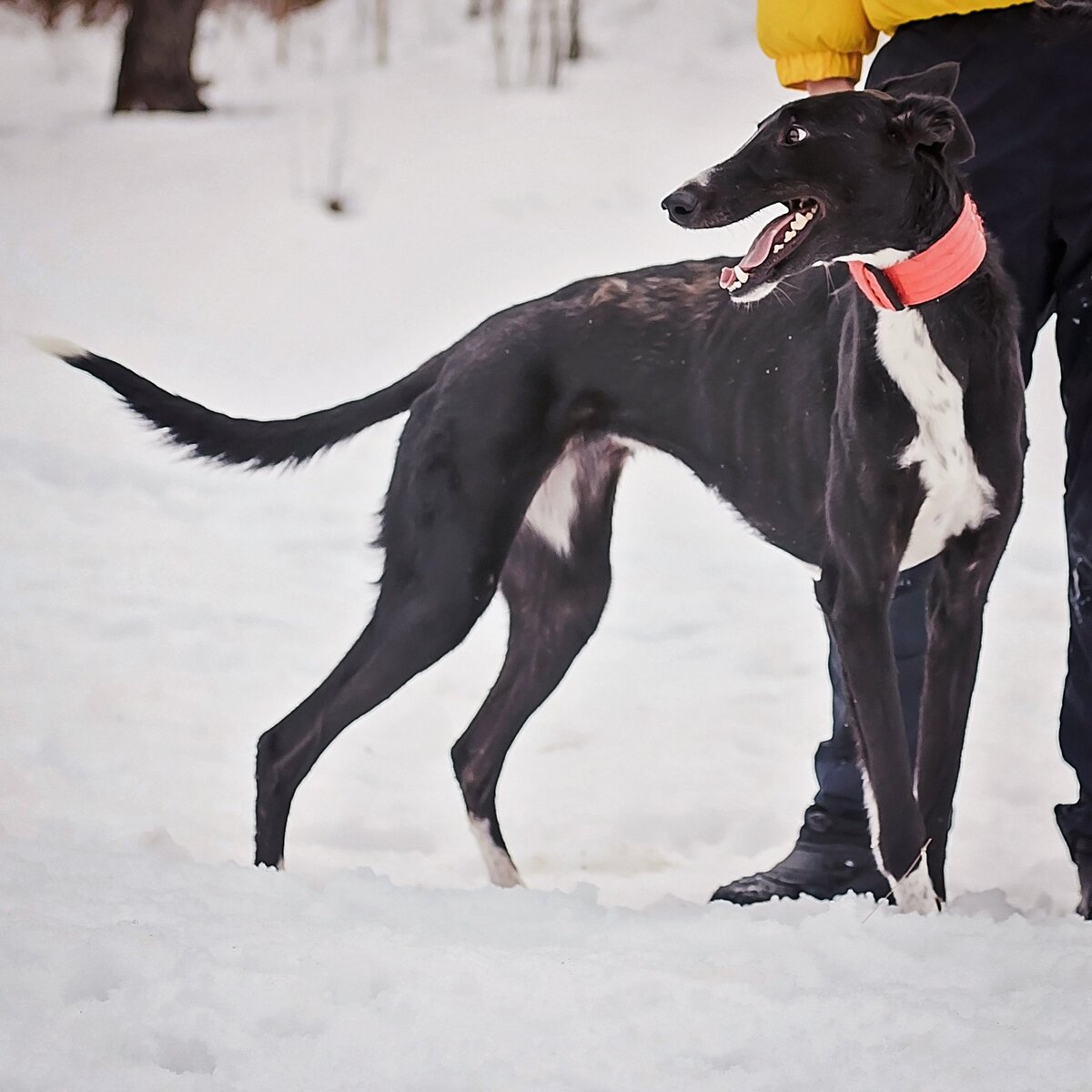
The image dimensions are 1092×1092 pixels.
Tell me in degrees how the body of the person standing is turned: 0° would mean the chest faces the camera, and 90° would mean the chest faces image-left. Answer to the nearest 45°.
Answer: approximately 45°

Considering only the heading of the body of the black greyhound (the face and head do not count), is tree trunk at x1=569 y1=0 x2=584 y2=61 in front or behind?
behind

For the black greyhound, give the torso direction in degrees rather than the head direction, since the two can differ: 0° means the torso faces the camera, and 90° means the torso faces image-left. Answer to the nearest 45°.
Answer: approximately 315°

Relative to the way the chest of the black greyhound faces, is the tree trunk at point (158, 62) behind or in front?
behind

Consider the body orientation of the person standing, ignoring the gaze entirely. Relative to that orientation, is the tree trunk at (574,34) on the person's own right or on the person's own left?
on the person's own right

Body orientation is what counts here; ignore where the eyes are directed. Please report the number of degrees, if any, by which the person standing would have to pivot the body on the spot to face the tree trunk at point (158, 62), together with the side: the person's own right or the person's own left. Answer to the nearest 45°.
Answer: approximately 90° to the person's own right
